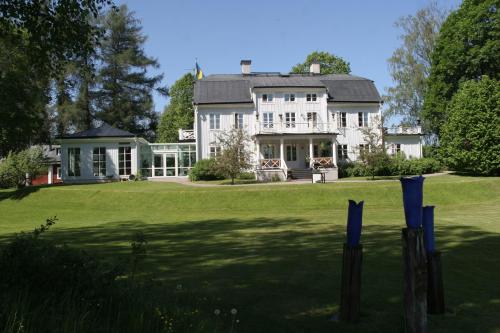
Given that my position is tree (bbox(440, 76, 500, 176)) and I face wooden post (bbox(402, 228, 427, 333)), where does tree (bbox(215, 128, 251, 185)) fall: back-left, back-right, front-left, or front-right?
front-right

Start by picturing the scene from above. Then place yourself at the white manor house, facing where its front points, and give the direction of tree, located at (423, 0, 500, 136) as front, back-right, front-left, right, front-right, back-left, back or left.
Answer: left

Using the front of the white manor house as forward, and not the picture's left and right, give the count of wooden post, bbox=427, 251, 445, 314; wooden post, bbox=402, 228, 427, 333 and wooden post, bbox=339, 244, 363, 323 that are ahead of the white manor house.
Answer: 3

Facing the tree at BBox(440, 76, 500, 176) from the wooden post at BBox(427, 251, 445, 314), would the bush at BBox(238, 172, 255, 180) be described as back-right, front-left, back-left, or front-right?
front-left

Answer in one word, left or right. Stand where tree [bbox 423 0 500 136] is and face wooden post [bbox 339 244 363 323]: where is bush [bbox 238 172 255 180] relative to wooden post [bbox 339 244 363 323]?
right

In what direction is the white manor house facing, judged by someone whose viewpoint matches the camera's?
facing the viewer

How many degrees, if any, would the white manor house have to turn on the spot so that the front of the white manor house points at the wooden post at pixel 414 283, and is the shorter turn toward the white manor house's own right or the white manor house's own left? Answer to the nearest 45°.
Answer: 0° — it already faces it

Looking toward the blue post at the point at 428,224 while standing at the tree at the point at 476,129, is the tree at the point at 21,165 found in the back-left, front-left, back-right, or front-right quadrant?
front-right

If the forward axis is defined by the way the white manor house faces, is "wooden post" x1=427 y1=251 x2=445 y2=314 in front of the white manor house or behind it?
in front

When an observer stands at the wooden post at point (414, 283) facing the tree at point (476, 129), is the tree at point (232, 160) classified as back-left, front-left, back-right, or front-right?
front-left

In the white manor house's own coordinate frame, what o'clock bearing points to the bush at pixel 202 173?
The bush is roughly at 2 o'clock from the white manor house.

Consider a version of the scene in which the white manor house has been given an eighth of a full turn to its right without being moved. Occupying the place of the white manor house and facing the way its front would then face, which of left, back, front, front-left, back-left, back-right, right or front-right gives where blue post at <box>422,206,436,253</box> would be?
front-left

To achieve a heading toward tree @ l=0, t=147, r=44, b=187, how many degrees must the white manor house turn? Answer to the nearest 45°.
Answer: approximately 90° to its right

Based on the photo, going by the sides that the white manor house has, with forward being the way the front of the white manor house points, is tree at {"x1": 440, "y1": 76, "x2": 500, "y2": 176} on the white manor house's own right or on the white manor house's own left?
on the white manor house's own left

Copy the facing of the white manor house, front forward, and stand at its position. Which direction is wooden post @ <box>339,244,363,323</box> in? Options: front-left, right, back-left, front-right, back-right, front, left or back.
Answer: front

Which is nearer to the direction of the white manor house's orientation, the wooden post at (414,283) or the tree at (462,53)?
the wooden post
